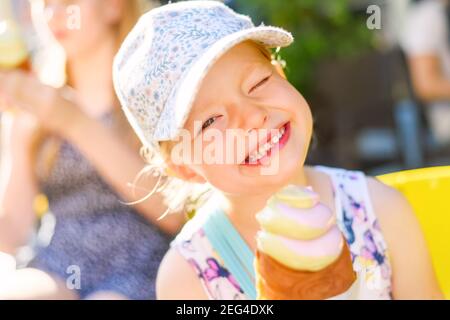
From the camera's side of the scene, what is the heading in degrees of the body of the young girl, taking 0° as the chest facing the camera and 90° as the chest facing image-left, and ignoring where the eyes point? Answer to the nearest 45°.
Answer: approximately 0°

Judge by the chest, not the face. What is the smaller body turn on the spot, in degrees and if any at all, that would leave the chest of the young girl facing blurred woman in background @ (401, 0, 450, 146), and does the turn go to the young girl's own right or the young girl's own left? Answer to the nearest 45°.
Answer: approximately 180°

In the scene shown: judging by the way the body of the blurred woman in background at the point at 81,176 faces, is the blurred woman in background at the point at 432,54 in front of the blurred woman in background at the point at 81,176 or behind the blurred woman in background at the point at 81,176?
behind

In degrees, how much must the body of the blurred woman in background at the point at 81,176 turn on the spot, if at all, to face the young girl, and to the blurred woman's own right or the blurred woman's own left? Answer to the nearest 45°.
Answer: approximately 90° to the blurred woman's own left

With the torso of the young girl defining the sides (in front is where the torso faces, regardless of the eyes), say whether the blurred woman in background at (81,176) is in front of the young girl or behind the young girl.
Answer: behind

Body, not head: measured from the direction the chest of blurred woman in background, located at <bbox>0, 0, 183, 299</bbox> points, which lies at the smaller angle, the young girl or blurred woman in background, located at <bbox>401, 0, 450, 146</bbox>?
the young girl

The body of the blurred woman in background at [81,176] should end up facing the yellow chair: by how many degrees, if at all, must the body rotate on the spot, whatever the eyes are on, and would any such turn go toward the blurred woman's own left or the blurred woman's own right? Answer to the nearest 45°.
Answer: approximately 90° to the blurred woman's own left
